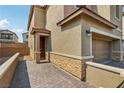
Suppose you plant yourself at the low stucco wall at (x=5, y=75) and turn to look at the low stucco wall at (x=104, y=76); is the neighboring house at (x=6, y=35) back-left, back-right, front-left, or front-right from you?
back-left

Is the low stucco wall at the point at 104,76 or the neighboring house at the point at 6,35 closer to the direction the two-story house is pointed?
the low stucco wall

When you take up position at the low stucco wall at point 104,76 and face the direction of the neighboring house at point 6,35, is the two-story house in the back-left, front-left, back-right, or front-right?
front-right

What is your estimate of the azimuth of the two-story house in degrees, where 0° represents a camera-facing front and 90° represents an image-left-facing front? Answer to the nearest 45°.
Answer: approximately 315°

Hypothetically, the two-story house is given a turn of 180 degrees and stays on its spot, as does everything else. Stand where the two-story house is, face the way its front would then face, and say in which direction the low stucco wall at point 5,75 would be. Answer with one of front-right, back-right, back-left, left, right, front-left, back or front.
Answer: left

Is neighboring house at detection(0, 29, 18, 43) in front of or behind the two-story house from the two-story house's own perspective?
behind
